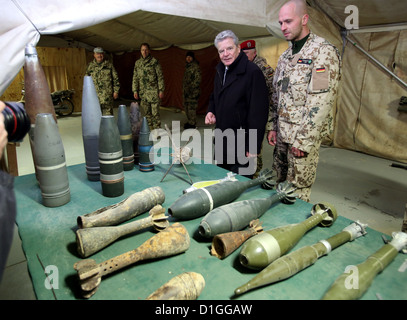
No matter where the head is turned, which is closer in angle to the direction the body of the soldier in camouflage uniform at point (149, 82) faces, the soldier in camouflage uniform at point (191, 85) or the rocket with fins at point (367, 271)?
the rocket with fins

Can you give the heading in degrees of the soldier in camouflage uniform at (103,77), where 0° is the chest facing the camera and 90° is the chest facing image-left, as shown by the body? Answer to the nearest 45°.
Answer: approximately 0°

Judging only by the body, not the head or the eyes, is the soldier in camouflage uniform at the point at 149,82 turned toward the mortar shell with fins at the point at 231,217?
yes

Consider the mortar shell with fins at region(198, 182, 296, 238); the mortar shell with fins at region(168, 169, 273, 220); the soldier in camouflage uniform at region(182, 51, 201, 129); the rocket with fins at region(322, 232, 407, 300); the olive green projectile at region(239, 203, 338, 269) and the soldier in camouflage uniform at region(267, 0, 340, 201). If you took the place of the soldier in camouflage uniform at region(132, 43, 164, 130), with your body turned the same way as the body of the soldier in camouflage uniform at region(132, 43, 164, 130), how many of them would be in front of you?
5

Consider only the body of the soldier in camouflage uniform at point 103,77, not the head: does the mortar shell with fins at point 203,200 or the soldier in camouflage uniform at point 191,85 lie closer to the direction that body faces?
the mortar shell with fins

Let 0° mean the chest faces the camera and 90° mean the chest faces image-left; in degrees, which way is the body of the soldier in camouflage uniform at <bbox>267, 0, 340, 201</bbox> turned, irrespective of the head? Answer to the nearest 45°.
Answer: approximately 45°

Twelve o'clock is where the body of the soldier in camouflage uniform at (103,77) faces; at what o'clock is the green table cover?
The green table cover is roughly at 12 o'clock from the soldier in camouflage uniform.

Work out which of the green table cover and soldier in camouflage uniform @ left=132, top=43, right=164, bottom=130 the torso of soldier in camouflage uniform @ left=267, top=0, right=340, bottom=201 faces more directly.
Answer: the green table cover

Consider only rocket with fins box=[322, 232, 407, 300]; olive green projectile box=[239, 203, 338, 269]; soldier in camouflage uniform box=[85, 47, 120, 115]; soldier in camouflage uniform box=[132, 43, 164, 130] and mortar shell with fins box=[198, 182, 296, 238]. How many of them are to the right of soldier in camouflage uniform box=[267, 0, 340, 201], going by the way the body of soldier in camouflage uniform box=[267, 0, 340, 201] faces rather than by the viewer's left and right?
2
